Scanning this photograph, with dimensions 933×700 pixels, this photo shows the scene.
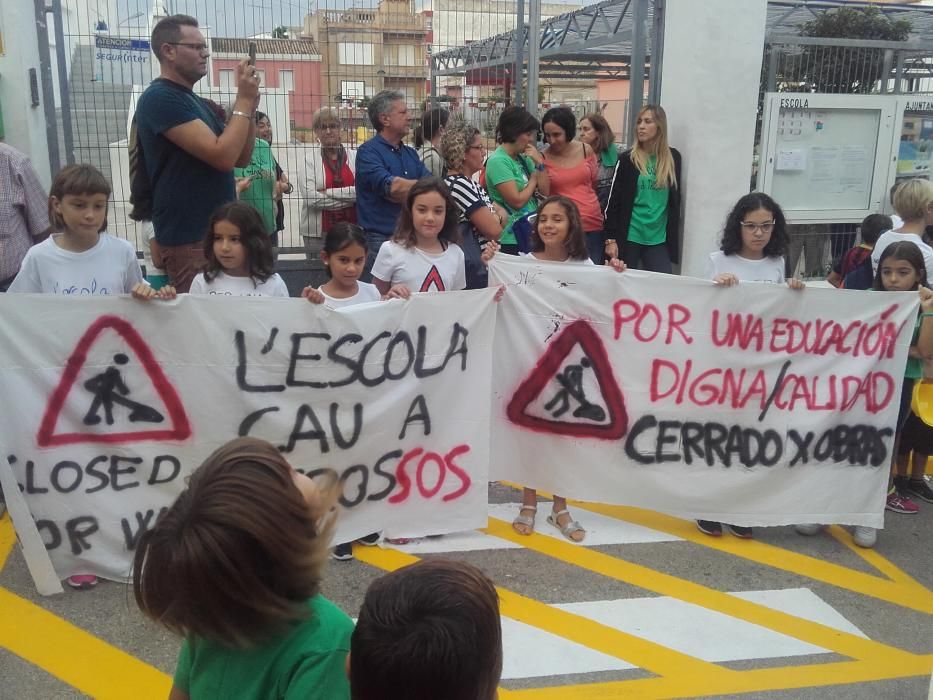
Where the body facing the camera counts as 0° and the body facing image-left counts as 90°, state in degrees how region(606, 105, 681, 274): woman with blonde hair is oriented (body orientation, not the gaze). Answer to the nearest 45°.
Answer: approximately 0°

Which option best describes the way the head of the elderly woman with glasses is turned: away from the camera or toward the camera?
toward the camera

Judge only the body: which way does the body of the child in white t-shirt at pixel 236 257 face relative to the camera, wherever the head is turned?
toward the camera

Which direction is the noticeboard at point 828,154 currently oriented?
toward the camera

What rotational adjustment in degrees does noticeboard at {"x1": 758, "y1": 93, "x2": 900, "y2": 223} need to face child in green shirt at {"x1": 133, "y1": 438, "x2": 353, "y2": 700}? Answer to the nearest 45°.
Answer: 0° — it already faces them

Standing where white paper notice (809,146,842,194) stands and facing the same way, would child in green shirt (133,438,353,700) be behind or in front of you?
in front

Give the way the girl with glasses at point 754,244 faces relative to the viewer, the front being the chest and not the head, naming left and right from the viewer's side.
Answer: facing the viewer

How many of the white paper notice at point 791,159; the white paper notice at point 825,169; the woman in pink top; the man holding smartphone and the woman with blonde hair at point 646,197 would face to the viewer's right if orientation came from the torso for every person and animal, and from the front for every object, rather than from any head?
1

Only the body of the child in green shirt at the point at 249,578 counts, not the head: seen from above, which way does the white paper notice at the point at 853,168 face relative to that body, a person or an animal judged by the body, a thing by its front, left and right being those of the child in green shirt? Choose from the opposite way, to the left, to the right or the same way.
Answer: the opposite way

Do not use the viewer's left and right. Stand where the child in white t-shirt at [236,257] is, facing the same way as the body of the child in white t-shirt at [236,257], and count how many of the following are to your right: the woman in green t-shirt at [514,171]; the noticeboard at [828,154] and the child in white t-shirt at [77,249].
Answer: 1

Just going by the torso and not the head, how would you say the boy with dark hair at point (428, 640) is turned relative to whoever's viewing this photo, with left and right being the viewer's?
facing away from the viewer

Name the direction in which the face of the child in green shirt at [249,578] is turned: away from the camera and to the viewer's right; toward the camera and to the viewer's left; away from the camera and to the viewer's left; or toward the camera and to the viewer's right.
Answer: away from the camera and to the viewer's right

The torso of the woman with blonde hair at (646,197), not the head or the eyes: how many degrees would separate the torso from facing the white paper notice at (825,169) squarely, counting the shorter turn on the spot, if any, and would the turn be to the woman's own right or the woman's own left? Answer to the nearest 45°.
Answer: approximately 135° to the woman's own left

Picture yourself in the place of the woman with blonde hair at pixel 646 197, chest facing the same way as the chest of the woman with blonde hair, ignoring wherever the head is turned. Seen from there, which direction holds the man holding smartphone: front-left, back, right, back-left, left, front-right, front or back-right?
front-right

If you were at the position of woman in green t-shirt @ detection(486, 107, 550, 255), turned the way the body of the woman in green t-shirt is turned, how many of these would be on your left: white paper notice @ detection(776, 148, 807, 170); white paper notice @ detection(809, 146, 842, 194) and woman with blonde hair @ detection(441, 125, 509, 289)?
2

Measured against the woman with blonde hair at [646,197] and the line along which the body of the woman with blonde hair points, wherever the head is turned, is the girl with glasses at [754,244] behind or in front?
in front

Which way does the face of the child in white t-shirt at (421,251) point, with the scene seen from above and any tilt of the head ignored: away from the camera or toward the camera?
toward the camera

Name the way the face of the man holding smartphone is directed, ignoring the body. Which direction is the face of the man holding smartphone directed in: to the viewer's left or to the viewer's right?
to the viewer's right

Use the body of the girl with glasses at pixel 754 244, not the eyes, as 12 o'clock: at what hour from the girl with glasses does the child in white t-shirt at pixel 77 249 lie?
The child in white t-shirt is roughly at 2 o'clock from the girl with glasses.
